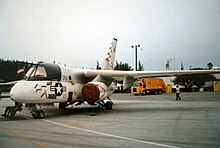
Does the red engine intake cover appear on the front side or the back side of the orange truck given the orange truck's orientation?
on the front side

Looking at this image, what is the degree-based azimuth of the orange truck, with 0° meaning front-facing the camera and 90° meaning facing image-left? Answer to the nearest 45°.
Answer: approximately 45°
